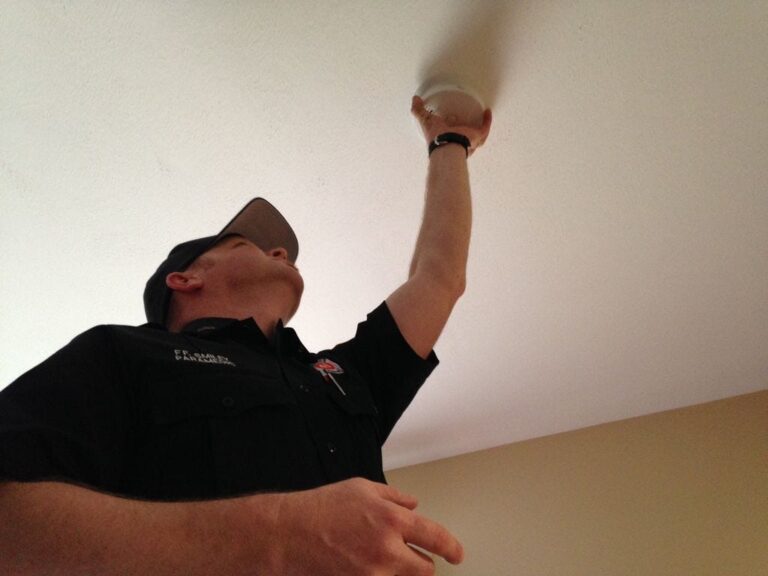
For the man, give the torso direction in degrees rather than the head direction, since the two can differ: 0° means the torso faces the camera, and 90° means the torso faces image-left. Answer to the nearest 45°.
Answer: approximately 315°

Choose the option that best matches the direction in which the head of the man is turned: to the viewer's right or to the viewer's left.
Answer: to the viewer's right
